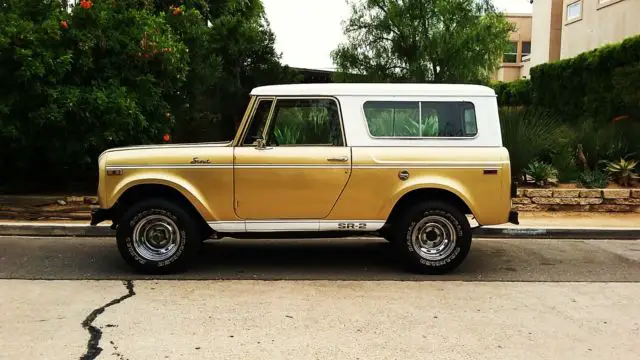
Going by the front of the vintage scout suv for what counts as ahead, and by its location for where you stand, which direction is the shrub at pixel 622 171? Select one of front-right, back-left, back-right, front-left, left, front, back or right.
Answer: back-right

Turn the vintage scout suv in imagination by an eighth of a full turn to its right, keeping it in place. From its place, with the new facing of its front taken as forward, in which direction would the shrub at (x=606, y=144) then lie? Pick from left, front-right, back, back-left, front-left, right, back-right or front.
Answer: right

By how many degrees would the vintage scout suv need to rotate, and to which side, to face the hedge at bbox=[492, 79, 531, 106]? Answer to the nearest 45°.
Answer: approximately 135° to its right

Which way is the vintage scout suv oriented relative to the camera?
to the viewer's left

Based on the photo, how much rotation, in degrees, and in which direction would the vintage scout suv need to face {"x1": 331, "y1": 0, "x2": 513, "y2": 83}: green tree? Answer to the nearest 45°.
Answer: approximately 90° to its right

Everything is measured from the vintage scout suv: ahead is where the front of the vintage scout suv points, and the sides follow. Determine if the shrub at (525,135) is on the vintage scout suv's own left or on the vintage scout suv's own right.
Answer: on the vintage scout suv's own right

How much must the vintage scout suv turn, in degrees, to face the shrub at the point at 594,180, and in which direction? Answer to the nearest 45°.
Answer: approximately 135° to its right

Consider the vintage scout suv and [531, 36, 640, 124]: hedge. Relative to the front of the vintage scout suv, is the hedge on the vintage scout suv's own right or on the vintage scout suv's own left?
on the vintage scout suv's own right

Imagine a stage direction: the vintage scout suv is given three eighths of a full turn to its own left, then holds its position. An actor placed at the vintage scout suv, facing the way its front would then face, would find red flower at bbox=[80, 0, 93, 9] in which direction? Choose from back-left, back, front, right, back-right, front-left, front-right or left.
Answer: back

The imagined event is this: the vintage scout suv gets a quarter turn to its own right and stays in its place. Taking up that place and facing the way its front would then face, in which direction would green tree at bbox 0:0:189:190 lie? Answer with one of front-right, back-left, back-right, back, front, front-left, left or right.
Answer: front-left
